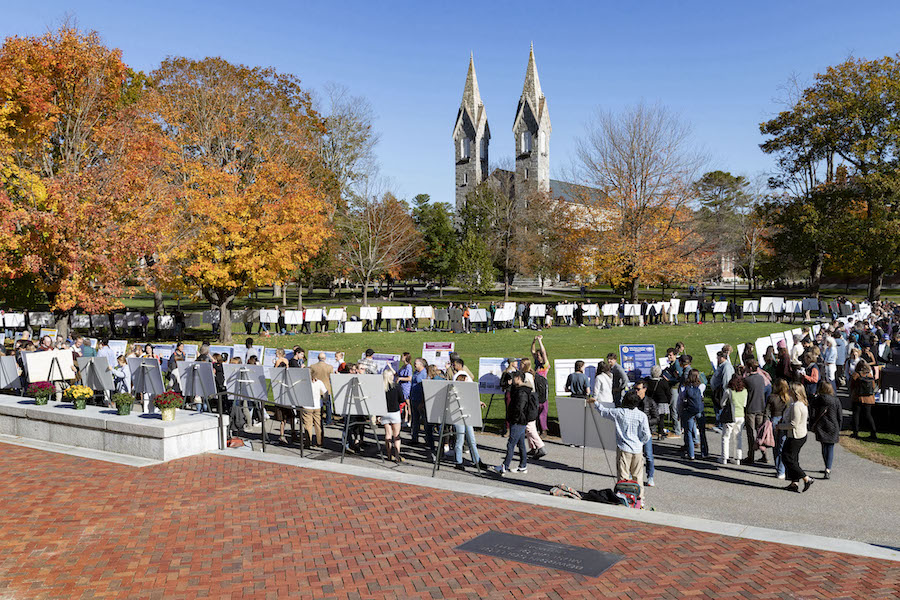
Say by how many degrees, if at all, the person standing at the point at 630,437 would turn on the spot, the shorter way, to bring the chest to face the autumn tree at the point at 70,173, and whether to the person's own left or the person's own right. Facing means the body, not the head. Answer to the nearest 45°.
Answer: approximately 45° to the person's own left

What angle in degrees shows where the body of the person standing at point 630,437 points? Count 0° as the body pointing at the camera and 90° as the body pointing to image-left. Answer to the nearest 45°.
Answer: approximately 180°

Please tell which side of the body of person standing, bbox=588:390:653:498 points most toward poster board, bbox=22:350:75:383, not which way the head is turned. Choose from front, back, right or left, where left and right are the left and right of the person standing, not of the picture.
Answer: left

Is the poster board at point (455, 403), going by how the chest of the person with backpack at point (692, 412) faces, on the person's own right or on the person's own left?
on the person's own left

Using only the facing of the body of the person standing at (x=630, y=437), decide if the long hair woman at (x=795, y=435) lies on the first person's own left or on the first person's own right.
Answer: on the first person's own right

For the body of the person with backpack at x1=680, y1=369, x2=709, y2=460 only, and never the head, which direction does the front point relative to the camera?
away from the camera

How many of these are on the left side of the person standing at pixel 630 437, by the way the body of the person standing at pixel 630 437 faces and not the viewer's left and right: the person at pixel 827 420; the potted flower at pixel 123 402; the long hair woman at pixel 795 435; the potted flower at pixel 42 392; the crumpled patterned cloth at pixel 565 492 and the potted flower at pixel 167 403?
4
